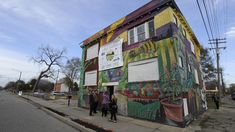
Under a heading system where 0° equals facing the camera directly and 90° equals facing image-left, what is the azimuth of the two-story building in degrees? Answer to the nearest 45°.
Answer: approximately 45°
